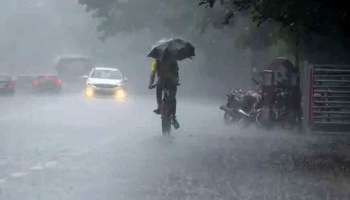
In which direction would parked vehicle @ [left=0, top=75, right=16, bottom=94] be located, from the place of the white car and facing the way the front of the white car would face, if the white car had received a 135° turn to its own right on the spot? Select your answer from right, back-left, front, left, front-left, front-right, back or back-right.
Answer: front

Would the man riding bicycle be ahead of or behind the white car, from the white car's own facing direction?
ahead

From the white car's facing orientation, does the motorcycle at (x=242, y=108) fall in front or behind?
in front

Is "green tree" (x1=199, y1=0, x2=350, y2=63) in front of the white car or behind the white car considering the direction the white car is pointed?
in front

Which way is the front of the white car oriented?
toward the camera
